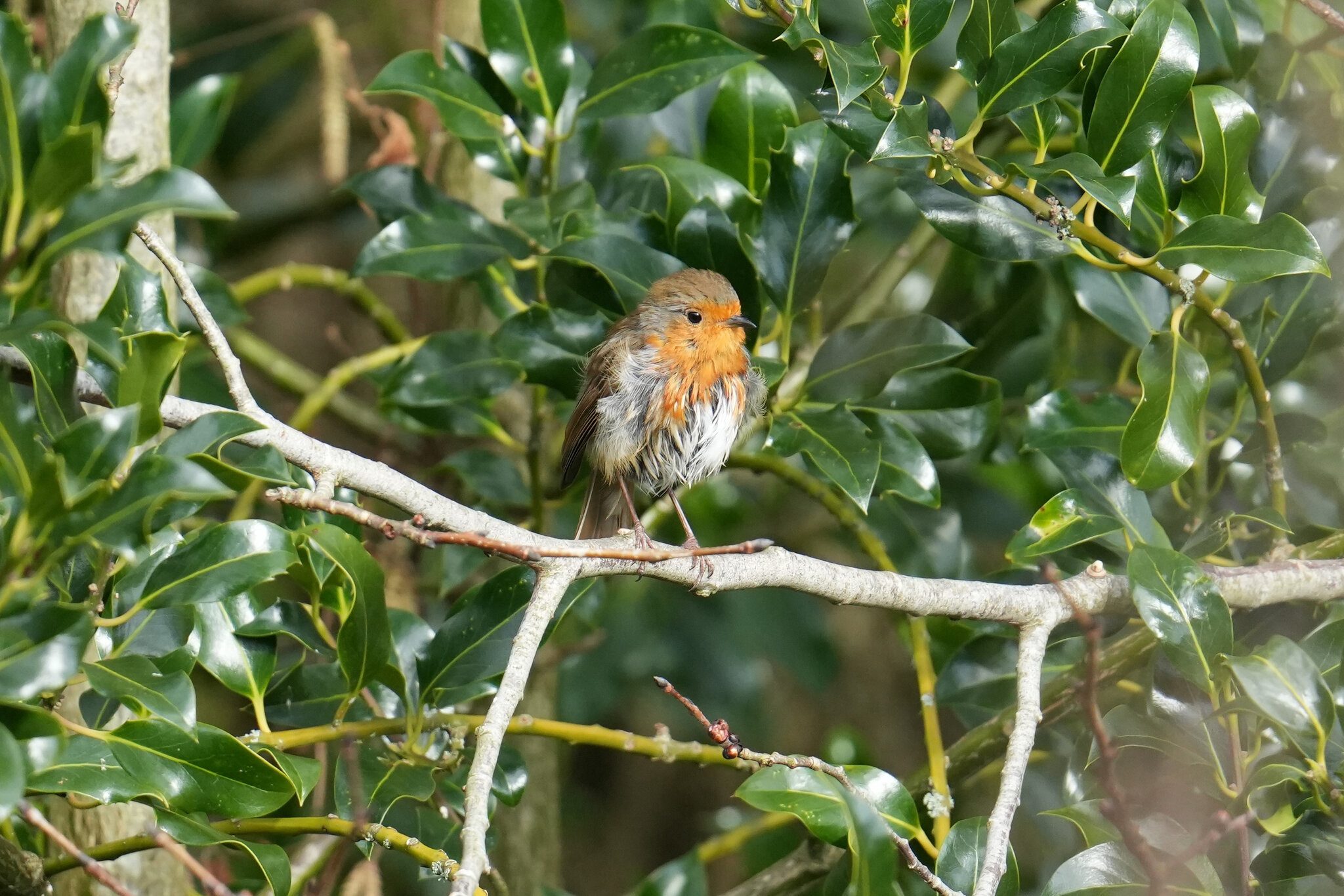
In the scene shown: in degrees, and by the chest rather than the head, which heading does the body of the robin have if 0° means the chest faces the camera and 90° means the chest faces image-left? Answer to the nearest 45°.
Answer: approximately 315°
